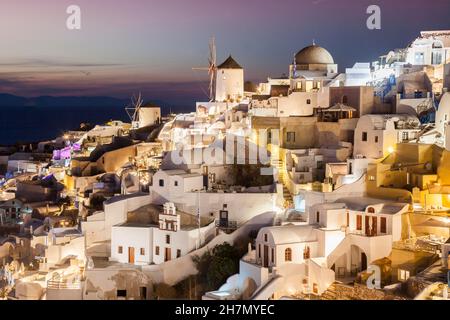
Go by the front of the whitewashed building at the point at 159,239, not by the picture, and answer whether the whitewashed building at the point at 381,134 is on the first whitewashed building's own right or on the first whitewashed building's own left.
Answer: on the first whitewashed building's own left

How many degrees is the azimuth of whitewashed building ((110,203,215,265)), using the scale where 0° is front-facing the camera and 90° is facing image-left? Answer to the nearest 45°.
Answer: approximately 0°
